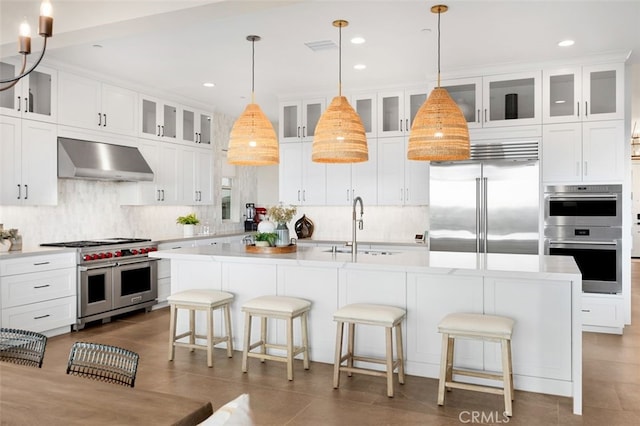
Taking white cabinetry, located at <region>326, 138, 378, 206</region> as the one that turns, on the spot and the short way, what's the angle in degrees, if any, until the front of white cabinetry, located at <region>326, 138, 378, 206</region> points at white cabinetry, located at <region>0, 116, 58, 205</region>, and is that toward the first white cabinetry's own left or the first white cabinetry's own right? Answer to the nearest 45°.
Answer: approximately 45° to the first white cabinetry's own right

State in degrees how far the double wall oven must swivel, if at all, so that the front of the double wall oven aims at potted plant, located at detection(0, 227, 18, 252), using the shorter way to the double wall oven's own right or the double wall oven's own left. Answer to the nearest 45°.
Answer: approximately 45° to the double wall oven's own right

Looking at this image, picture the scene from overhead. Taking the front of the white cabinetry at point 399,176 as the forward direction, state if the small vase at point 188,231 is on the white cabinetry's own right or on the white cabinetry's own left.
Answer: on the white cabinetry's own right

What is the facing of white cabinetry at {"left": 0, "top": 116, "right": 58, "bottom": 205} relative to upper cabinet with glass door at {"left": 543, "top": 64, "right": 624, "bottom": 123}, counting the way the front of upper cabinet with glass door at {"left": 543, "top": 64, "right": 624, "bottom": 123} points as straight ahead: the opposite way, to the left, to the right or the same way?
to the left

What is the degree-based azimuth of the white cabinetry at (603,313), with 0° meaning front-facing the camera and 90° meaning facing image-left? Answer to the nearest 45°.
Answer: approximately 0°

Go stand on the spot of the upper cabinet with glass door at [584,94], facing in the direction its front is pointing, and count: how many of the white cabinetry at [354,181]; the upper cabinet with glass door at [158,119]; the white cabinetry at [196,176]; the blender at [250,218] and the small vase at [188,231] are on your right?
5

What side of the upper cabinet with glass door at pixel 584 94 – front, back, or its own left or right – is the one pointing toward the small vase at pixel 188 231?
right

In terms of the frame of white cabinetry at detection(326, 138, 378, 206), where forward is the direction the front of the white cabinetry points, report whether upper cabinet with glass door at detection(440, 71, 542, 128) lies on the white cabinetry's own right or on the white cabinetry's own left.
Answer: on the white cabinetry's own left

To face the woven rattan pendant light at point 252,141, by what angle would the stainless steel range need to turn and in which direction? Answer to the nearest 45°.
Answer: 0° — it already faces it

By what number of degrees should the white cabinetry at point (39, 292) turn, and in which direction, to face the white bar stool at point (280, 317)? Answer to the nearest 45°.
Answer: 0° — it already faces it

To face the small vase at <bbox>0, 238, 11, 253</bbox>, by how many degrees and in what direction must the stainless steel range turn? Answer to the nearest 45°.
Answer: approximately 135° to its right
